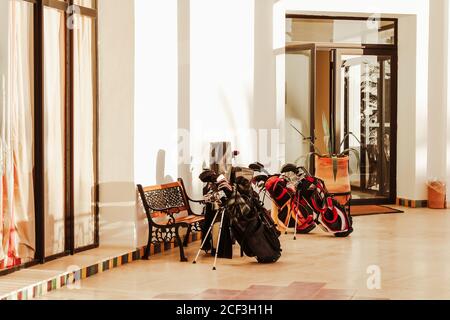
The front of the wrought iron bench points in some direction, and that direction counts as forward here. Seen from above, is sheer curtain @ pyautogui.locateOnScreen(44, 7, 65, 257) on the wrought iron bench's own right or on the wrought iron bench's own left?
on the wrought iron bench's own right

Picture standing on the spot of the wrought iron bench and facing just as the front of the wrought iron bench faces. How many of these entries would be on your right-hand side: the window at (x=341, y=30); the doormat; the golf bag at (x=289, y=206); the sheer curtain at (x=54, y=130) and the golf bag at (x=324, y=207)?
1

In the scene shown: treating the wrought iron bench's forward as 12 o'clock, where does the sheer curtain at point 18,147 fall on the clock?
The sheer curtain is roughly at 3 o'clock from the wrought iron bench.

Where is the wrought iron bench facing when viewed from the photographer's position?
facing the viewer and to the right of the viewer

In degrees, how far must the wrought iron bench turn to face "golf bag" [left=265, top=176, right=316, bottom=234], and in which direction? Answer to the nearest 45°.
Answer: approximately 90° to its left

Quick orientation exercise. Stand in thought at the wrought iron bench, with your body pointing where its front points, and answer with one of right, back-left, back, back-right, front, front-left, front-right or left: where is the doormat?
left

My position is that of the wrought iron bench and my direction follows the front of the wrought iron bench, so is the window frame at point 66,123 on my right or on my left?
on my right

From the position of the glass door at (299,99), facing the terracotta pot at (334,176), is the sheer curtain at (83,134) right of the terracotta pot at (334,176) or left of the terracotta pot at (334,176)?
right

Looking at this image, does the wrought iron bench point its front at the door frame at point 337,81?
no

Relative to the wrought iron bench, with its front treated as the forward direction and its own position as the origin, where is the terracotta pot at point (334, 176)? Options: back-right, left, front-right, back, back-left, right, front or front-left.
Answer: left

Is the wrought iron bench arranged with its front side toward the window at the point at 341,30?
no

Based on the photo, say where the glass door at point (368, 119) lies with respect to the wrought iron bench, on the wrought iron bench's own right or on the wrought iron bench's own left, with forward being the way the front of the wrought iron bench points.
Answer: on the wrought iron bench's own left

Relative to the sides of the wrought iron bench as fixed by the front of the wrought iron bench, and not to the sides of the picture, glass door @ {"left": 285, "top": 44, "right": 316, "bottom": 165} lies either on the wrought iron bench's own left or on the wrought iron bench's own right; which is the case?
on the wrought iron bench's own left

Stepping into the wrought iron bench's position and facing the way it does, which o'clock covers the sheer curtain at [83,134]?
The sheer curtain is roughly at 4 o'clock from the wrought iron bench.

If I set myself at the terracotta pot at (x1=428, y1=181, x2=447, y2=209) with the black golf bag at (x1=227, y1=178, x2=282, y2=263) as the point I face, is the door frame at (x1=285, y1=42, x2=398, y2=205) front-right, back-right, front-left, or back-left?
front-right
